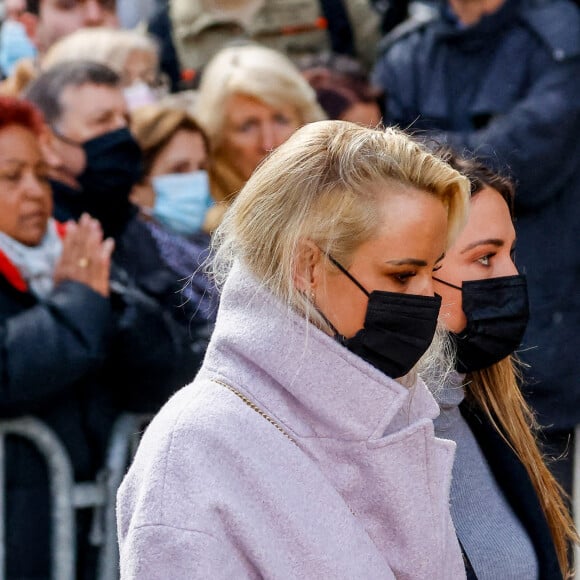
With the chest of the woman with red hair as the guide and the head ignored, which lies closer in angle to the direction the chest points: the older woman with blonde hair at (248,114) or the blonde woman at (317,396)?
the blonde woman

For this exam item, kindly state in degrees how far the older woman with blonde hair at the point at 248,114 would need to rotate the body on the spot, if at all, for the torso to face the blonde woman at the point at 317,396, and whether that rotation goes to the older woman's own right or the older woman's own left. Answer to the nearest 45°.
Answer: approximately 45° to the older woman's own right

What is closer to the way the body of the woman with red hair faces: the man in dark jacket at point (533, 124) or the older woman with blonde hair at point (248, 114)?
the man in dark jacket

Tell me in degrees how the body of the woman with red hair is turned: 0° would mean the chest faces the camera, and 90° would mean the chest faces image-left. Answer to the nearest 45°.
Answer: approximately 315°

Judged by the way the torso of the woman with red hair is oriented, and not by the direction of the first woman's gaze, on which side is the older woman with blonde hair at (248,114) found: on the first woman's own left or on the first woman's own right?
on the first woman's own left

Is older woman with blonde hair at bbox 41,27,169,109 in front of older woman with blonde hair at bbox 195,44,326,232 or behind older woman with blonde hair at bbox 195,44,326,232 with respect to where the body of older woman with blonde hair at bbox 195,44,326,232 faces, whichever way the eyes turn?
behind

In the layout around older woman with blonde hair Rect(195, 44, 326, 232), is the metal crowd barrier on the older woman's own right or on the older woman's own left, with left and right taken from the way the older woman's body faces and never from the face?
on the older woman's own right

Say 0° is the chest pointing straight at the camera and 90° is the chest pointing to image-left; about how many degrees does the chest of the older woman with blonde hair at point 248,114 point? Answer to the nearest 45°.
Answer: approximately 315°
